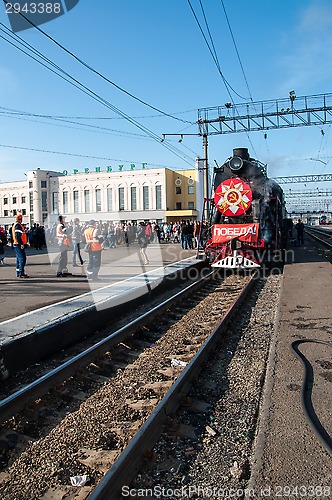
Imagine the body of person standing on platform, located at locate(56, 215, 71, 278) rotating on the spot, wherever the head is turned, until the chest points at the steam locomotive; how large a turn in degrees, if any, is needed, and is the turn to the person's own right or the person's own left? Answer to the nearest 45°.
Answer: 0° — they already face it

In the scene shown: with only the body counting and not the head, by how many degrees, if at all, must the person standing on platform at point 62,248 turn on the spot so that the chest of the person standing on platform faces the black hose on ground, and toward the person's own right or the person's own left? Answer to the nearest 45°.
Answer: approximately 90° to the person's own right

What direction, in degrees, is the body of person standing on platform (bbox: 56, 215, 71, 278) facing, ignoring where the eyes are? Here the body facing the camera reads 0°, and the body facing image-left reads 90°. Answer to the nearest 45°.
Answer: approximately 270°

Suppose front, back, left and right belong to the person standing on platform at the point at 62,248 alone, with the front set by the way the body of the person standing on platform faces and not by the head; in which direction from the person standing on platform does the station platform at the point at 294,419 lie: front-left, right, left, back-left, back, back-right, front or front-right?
right
